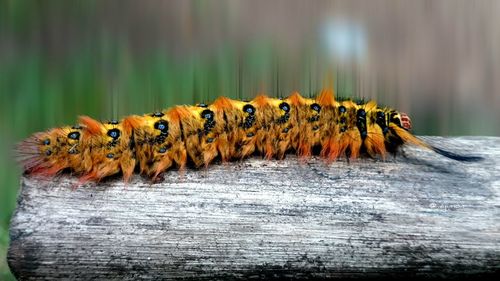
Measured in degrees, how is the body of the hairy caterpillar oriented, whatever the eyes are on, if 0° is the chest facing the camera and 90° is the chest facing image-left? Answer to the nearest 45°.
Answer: approximately 270°
